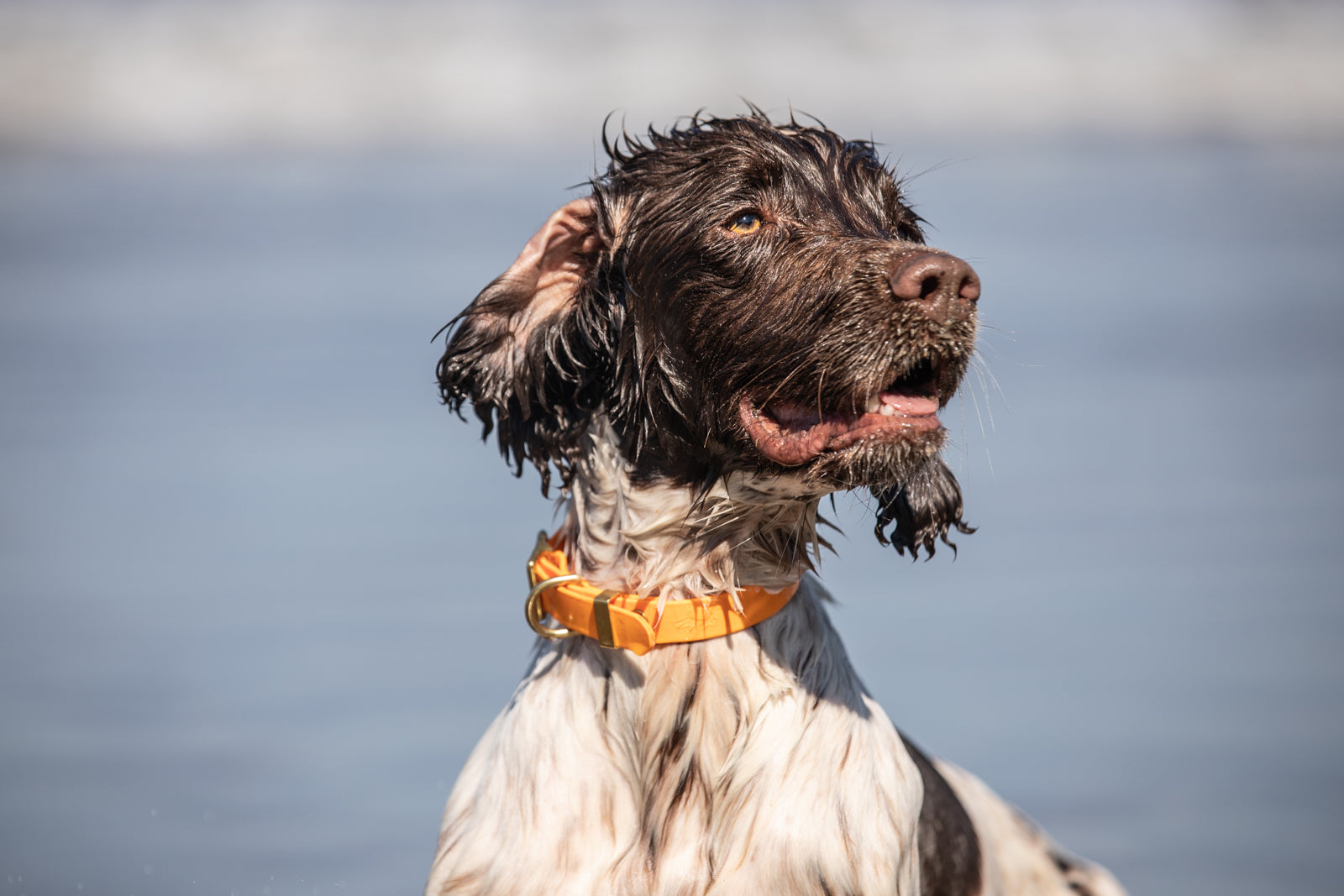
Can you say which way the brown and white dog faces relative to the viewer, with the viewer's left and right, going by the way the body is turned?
facing the viewer and to the left of the viewer
